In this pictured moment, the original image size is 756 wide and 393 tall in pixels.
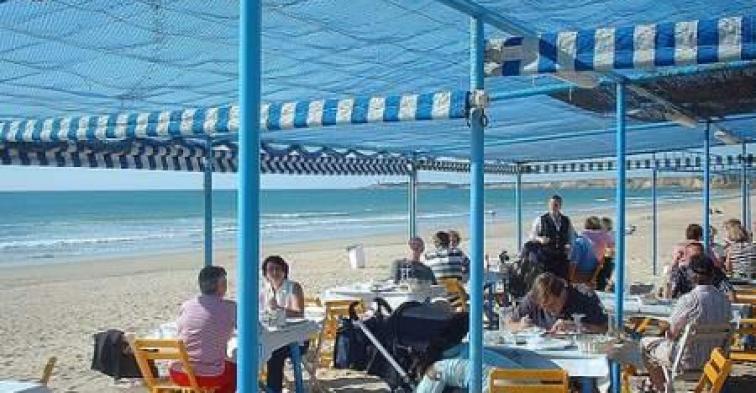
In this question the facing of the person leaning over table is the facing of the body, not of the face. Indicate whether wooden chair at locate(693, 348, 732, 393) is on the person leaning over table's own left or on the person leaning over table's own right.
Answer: on the person leaning over table's own left

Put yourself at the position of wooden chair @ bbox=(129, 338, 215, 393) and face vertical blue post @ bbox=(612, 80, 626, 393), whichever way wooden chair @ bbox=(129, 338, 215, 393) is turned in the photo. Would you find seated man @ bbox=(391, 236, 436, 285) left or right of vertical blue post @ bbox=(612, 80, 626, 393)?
left

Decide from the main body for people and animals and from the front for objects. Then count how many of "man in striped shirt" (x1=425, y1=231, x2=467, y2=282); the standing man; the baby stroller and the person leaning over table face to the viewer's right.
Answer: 1

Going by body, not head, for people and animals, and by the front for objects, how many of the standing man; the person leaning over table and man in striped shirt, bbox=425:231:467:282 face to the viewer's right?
0

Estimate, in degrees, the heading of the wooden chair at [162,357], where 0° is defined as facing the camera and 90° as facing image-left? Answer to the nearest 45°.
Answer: approximately 225°

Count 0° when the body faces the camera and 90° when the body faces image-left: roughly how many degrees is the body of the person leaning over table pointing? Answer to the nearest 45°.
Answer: approximately 0°

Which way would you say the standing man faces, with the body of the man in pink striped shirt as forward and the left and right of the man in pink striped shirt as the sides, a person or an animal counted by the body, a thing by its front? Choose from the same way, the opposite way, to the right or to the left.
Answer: the opposite way

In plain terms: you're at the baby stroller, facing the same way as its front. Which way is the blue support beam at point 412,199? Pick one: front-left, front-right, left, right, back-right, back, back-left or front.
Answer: left

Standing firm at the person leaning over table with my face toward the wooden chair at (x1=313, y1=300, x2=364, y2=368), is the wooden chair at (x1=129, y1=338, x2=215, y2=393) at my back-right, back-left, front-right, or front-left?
front-left

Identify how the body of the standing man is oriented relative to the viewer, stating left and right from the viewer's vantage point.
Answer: facing the viewer

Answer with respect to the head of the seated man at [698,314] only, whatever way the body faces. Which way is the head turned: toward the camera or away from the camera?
away from the camera

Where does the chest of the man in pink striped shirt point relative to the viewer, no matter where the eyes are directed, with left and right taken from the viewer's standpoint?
facing away from the viewer and to the right of the viewer

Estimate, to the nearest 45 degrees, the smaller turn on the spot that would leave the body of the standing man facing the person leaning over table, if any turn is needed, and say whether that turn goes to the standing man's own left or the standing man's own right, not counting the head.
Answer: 0° — they already face them

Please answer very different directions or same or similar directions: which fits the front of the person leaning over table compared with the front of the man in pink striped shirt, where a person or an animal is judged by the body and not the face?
very different directions
